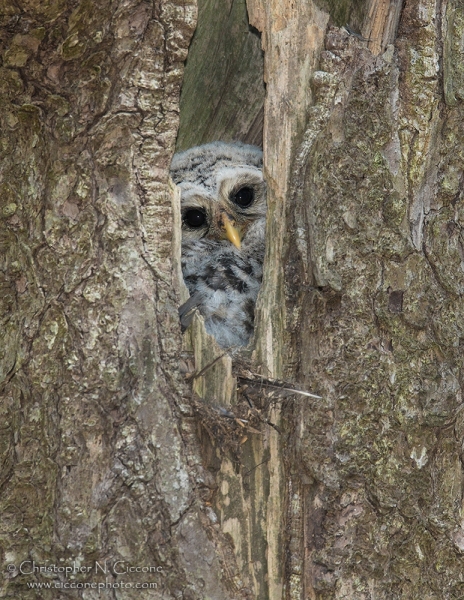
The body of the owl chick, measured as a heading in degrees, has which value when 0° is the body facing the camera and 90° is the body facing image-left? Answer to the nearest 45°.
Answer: approximately 0°
